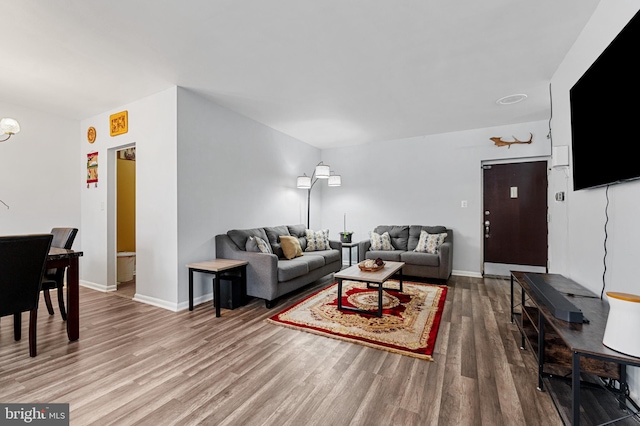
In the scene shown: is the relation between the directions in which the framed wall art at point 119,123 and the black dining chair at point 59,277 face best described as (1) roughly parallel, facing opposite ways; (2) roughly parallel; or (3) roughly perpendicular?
roughly parallel

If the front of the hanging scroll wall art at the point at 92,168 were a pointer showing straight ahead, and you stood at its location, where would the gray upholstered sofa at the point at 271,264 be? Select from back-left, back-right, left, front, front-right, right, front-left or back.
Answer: left

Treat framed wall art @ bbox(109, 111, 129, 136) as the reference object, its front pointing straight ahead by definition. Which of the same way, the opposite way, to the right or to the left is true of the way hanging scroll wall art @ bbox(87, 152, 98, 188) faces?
the same way

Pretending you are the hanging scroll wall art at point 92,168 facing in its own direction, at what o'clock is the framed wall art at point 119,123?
the framed wall art at point 119,123 is roughly at 10 o'clock from the hanging scroll wall art at point 92,168.

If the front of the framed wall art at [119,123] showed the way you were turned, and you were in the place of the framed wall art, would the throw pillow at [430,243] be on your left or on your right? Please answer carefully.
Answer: on your left

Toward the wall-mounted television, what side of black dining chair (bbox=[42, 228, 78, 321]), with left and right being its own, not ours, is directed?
left

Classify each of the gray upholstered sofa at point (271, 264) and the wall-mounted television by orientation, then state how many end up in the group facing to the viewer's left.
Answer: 1

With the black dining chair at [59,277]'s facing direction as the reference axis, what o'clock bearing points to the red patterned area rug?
The red patterned area rug is roughly at 9 o'clock from the black dining chair.

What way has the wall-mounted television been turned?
to the viewer's left

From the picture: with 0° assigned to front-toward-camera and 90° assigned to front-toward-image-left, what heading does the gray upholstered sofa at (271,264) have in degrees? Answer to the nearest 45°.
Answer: approximately 315°

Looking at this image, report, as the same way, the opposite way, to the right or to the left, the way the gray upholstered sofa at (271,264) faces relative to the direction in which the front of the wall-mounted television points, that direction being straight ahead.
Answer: the opposite way

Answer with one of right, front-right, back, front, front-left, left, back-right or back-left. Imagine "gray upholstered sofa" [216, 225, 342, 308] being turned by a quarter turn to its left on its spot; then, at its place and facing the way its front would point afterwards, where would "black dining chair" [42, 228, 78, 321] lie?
back-left

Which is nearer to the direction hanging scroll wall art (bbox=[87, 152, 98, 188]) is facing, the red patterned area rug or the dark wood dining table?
the dark wood dining table

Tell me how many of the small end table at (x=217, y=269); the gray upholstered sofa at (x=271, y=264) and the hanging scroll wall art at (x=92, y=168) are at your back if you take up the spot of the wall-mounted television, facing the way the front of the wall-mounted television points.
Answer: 0

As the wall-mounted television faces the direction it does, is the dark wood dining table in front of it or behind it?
in front

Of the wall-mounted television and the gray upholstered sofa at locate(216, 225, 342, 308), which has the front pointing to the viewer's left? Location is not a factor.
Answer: the wall-mounted television

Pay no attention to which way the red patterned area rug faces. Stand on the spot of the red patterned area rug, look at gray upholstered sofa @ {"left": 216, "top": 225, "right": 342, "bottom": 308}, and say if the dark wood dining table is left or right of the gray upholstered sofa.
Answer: left

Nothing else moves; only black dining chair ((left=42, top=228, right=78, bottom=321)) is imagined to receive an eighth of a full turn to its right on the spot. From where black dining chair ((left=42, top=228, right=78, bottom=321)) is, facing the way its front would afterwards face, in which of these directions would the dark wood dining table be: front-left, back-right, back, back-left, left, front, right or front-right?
left
